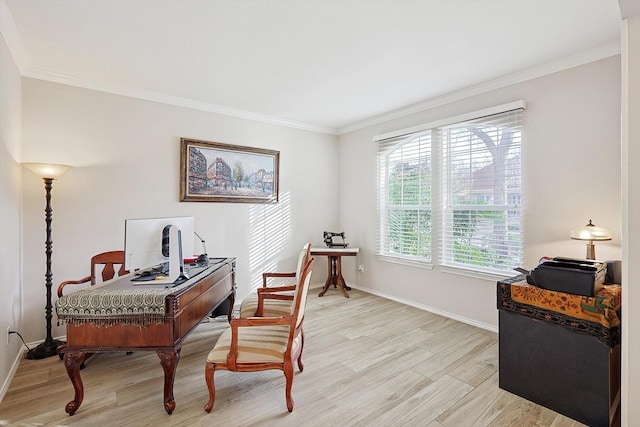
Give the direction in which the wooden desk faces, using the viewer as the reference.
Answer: facing to the left of the viewer

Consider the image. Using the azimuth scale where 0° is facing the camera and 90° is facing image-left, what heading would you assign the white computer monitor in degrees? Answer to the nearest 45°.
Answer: approximately 135°

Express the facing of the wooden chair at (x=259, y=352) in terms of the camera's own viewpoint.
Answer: facing to the left of the viewer

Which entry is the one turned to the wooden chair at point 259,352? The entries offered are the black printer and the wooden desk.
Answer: the black printer

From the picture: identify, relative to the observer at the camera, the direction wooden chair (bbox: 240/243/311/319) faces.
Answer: facing to the left of the viewer

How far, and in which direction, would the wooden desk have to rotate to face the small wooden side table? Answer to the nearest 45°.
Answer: approximately 135° to its right

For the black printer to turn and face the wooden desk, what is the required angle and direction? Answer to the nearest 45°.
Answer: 0° — it already faces it
